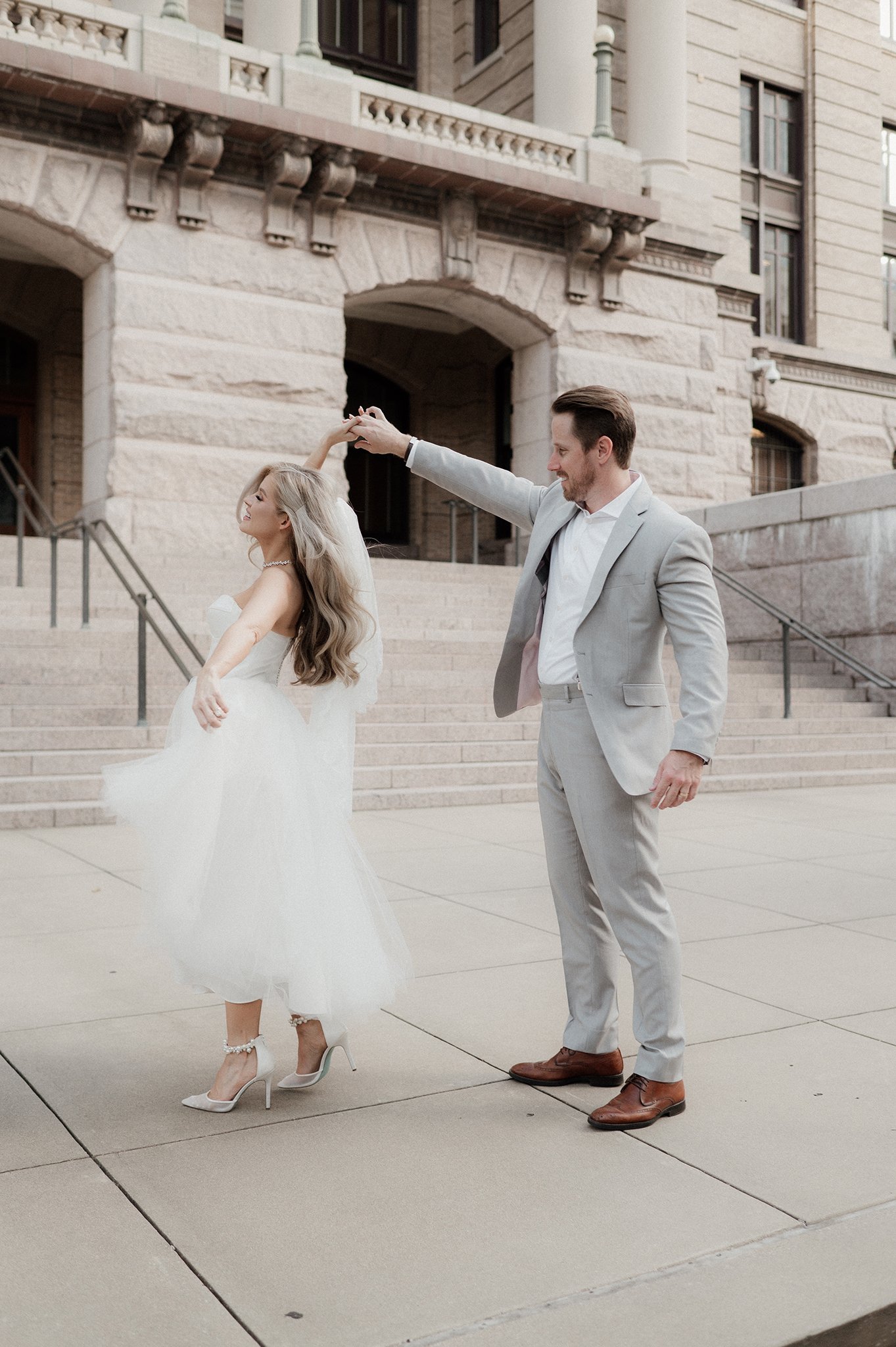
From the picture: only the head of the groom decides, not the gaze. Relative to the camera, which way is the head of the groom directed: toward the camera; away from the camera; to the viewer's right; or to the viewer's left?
to the viewer's left

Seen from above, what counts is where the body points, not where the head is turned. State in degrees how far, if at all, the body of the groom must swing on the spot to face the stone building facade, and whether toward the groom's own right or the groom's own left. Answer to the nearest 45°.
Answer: approximately 135° to the groom's own right

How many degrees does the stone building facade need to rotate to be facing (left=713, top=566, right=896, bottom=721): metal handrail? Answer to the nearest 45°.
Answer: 0° — it already faces it

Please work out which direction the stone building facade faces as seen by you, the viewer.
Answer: facing the viewer and to the right of the viewer

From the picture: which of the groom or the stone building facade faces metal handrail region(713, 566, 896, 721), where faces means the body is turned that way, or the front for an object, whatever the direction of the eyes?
the stone building facade

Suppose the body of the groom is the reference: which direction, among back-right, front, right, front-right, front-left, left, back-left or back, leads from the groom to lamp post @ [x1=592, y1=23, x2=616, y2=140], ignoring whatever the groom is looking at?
back-right

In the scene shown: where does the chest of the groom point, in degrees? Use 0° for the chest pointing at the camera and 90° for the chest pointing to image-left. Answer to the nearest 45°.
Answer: approximately 45°

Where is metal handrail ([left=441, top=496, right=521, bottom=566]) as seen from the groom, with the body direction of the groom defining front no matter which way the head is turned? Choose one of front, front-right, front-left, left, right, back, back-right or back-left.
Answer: back-right
